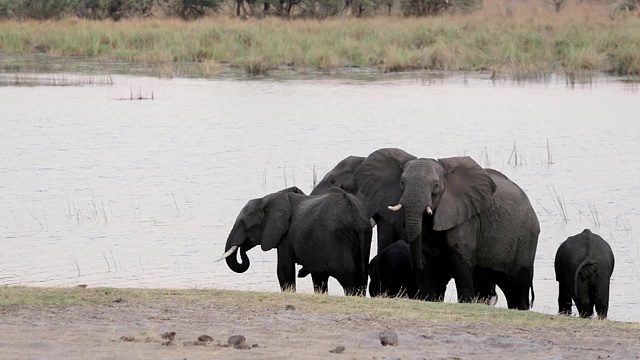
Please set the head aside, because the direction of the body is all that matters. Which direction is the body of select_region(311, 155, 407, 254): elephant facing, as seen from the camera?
to the viewer's left

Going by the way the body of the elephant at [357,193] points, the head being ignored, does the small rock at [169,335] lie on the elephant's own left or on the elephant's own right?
on the elephant's own left

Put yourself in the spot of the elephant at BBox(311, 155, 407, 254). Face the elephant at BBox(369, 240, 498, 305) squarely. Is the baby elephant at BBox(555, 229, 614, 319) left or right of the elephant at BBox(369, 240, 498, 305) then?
left
